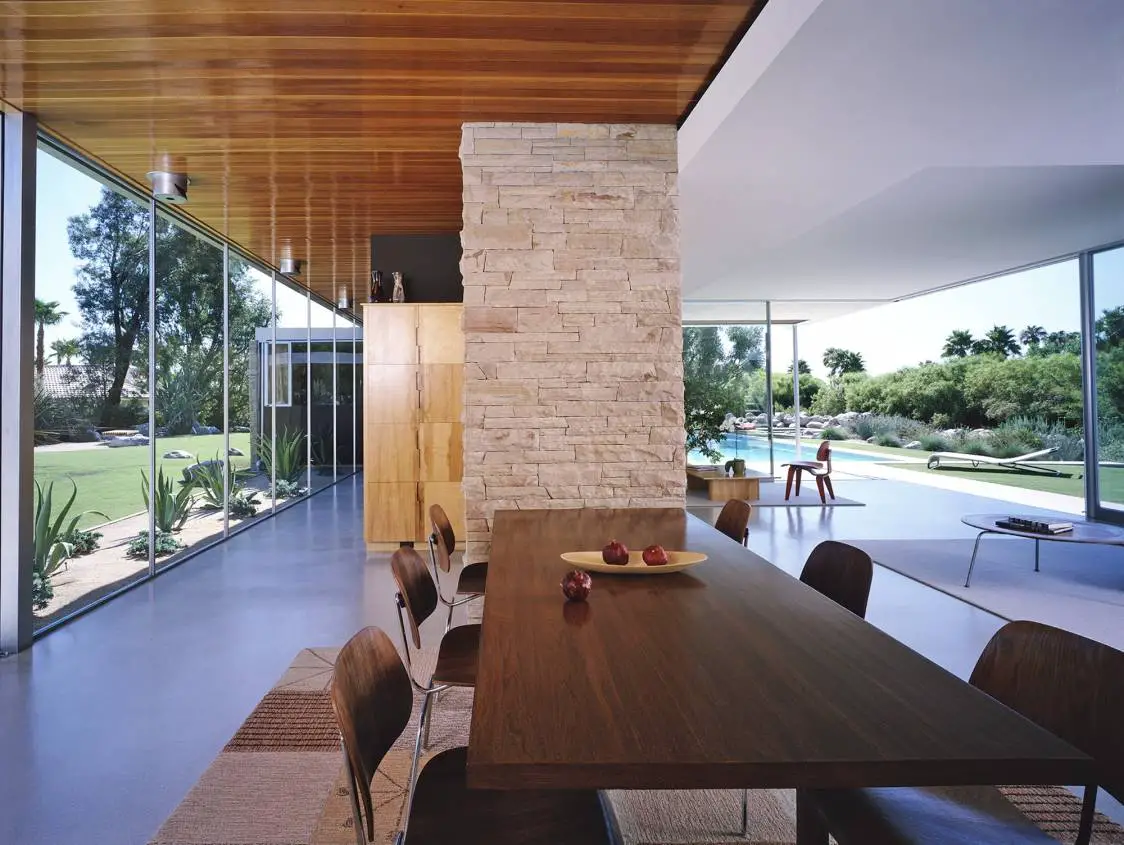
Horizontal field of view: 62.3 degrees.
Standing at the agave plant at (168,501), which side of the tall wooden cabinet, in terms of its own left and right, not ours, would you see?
right

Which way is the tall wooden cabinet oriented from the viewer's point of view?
toward the camera

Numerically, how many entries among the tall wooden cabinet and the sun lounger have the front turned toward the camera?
1

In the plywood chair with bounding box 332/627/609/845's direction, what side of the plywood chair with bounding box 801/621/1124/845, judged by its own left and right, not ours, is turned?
front

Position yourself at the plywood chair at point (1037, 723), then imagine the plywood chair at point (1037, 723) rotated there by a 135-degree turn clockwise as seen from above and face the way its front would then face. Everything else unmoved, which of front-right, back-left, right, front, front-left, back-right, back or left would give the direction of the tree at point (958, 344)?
front

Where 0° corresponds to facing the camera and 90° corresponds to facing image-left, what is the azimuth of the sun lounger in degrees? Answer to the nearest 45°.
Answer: approximately 90°

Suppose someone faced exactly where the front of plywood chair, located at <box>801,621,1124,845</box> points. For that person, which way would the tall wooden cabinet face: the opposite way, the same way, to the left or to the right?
to the left

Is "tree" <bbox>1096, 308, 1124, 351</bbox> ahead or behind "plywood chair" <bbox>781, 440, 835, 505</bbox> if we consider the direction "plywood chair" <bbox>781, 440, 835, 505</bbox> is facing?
behind

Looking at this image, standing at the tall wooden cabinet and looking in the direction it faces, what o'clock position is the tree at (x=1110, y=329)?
The tree is roughly at 9 o'clock from the tall wooden cabinet.

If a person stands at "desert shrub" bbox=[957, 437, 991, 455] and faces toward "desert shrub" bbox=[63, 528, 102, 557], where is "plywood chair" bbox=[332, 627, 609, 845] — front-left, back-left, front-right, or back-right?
front-left

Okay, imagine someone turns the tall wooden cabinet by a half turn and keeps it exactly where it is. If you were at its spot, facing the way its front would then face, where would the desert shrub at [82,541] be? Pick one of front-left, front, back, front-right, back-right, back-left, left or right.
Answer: back-left
